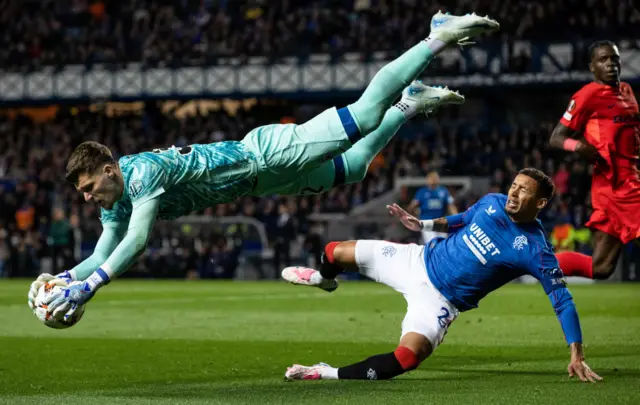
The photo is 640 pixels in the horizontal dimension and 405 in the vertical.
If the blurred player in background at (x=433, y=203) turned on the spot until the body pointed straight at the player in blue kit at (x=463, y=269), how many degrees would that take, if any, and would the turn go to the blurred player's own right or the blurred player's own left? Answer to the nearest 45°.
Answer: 0° — they already face them

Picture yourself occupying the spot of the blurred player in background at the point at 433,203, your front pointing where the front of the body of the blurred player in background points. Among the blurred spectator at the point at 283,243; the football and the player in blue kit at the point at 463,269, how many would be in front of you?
2

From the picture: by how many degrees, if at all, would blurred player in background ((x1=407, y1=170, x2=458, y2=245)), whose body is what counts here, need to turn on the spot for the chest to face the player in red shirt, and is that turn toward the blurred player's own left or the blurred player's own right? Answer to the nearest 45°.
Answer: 0° — they already face them

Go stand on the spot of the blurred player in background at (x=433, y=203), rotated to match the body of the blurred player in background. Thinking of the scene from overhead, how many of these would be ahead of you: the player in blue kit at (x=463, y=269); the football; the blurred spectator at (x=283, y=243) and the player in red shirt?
3

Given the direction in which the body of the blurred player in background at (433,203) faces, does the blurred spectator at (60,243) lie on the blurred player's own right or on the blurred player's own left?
on the blurred player's own right

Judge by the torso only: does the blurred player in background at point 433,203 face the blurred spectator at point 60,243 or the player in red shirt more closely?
the player in red shirt

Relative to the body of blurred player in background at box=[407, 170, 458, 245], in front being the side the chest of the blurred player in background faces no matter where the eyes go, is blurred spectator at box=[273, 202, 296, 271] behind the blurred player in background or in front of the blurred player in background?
behind

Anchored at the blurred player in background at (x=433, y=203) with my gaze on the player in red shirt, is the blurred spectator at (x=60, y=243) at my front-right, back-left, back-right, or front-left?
back-right

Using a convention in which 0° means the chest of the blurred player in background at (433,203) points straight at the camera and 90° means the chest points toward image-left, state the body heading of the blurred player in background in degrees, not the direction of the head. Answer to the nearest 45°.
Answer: approximately 0°

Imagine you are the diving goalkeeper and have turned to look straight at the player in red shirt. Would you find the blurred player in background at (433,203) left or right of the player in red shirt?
left

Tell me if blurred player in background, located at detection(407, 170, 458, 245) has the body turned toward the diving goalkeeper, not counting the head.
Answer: yes

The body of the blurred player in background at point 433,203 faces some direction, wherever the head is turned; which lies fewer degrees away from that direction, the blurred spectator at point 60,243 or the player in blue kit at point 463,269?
the player in blue kit
